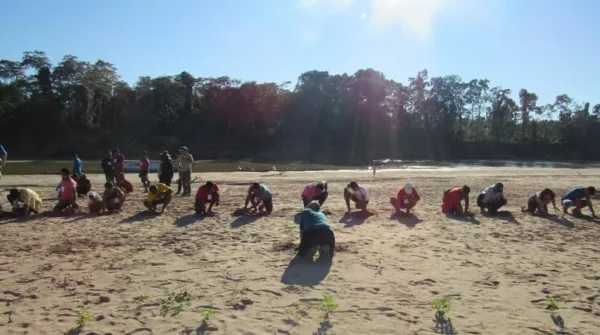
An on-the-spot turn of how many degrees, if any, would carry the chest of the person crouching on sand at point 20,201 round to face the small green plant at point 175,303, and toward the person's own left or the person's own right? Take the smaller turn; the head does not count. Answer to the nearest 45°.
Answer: approximately 90° to the person's own left

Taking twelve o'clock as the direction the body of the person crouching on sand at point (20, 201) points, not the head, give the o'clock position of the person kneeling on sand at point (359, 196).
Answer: the person kneeling on sand at point (359, 196) is roughly at 7 o'clock from the person crouching on sand at point (20, 201).

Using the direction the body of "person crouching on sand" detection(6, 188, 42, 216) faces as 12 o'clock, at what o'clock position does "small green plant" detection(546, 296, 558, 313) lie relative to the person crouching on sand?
The small green plant is roughly at 8 o'clock from the person crouching on sand.

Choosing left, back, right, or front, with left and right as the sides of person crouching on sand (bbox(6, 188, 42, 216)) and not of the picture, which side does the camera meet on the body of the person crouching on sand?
left

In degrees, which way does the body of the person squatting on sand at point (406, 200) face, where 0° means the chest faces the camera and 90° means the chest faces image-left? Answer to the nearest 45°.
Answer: approximately 0°

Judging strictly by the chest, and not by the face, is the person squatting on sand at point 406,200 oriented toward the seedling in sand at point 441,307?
yes

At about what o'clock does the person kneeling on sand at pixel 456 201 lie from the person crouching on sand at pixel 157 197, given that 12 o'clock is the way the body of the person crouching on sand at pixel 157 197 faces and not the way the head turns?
the person kneeling on sand at pixel 456 201 is roughly at 8 o'clock from the person crouching on sand at pixel 157 197.

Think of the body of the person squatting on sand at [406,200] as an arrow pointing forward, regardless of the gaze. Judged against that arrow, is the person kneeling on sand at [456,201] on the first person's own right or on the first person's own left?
on the first person's own left

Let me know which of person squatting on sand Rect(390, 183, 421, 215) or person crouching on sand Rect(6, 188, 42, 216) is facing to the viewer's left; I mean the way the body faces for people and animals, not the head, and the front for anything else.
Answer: person crouching on sand Rect(6, 188, 42, 216)

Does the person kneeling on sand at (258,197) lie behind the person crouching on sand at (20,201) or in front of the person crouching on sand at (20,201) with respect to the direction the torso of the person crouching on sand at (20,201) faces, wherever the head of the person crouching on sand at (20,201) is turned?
behind

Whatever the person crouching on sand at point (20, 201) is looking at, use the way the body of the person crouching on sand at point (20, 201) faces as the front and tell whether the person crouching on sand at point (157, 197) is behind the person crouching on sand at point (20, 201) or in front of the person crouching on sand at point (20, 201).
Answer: behind

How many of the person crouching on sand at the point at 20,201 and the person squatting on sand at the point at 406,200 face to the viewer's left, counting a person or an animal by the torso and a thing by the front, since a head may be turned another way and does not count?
1

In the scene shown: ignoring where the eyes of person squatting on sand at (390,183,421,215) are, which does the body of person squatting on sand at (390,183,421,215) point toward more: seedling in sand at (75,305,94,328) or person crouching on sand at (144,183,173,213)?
the seedling in sand

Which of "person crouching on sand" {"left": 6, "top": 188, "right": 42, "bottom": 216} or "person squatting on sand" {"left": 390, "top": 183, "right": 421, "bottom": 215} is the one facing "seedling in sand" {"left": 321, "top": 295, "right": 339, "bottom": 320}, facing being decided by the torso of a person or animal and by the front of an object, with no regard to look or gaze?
"person squatting on sand" {"left": 390, "top": 183, "right": 421, "bottom": 215}

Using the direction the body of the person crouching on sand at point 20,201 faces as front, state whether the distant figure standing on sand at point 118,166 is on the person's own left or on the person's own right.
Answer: on the person's own right

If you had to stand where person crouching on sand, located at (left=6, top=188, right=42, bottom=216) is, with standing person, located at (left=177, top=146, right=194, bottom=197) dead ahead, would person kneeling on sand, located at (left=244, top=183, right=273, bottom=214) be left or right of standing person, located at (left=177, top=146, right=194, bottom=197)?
right
